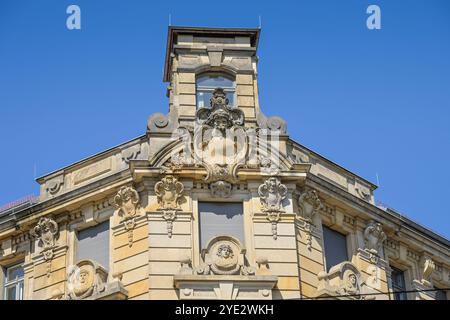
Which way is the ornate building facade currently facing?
toward the camera
